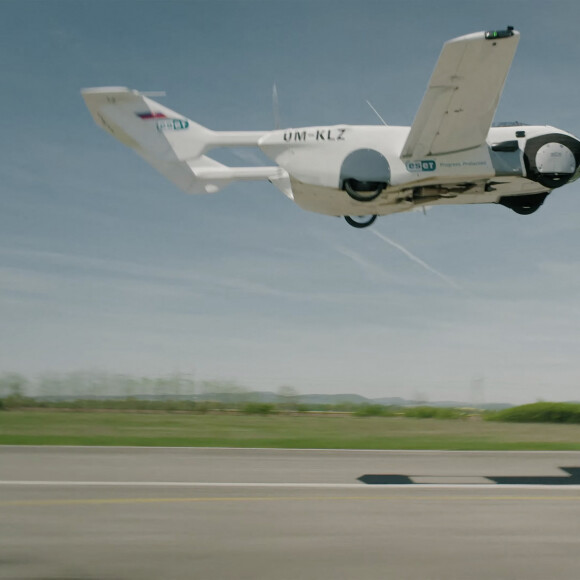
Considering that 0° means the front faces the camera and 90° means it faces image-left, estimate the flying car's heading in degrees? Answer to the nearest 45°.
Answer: approximately 270°
